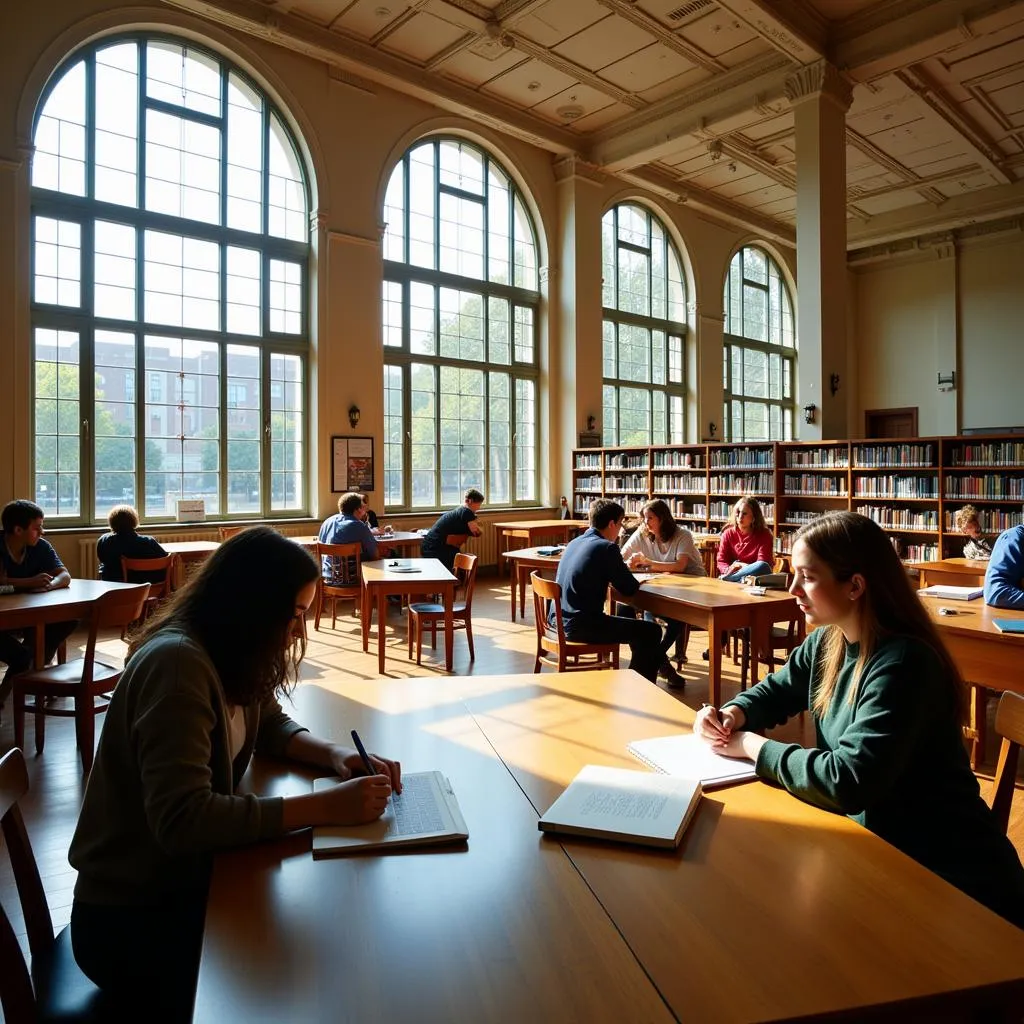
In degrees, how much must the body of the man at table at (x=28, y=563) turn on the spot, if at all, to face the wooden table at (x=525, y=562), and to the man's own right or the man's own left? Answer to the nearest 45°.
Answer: approximately 45° to the man's own left

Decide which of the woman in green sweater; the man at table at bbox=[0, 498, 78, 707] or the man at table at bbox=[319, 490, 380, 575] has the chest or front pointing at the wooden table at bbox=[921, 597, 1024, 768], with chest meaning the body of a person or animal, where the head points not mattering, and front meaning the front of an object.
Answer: the man at table at bbox=[0, 498, 78, 707]

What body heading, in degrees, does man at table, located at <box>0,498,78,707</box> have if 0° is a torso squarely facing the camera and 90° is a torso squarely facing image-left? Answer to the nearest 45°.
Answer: approximately 315°

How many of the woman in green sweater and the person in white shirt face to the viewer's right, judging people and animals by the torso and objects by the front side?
0

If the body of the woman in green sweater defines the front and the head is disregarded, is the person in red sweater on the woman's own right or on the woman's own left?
on the woman's own right

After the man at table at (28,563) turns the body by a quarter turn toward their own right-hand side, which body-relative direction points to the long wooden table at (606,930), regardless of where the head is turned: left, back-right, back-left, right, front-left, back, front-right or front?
front-left

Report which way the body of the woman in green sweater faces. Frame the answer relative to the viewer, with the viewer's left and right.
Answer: facing to the left of the viewer

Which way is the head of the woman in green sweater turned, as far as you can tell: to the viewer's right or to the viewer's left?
to the viewer's left

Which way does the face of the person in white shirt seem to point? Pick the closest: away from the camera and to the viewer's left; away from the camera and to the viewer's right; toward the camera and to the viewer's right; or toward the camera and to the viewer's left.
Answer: toward the camera and to the viewer's left

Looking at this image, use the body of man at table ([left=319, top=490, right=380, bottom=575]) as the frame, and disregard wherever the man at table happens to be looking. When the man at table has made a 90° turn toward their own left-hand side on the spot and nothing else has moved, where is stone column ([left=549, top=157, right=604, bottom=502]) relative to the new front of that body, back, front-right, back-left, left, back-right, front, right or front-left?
right

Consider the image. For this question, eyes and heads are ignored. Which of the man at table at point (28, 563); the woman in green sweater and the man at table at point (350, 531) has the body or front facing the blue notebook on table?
the man at table at point (28, 563)

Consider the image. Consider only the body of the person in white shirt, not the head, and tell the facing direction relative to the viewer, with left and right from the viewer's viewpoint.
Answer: facing the viewer and to the left of the viewer

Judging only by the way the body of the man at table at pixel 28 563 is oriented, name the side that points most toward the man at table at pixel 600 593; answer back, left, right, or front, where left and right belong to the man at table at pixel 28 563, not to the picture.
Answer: front
